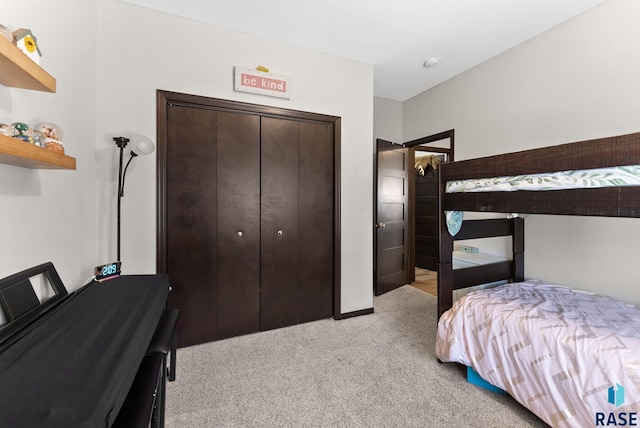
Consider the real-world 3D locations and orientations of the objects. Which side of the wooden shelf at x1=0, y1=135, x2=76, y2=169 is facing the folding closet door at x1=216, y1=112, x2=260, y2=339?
left

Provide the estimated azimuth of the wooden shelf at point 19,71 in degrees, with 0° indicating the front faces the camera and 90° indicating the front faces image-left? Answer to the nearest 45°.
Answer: approximately 315°

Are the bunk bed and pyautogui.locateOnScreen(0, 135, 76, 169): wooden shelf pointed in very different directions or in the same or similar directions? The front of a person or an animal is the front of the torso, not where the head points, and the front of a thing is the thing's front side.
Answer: very different directions

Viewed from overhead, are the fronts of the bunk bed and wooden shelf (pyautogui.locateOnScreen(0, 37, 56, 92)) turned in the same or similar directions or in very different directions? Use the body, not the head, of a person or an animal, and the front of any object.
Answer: very different directions

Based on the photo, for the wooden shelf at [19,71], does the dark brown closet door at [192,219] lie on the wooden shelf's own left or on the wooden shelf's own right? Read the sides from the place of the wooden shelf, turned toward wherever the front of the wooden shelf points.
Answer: on the wooden shelf's own left

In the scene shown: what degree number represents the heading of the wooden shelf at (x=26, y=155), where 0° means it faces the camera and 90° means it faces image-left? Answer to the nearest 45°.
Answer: approximately 315°
